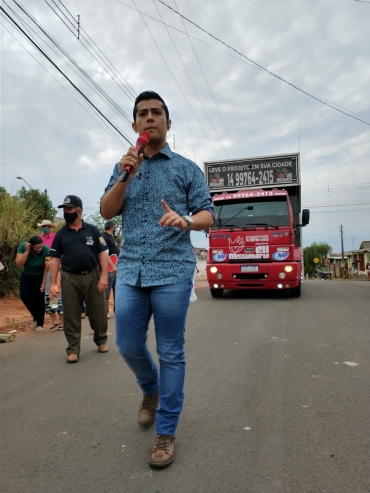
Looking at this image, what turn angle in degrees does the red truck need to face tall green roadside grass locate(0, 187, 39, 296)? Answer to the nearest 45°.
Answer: approximately 90° to its right

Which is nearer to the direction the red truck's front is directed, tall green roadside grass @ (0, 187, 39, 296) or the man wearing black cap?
the man wearing black cap

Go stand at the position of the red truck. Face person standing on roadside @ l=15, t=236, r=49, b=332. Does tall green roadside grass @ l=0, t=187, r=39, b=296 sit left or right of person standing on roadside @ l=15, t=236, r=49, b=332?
right

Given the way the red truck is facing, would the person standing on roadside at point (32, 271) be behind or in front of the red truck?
in front

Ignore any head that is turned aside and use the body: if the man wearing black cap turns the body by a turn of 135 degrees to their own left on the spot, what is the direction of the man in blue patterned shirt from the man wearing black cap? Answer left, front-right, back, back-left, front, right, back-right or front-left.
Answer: back-right

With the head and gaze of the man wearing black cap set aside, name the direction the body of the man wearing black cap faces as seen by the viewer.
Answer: toward the camera

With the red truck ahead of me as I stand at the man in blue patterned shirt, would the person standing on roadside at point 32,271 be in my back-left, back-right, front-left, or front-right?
front-left

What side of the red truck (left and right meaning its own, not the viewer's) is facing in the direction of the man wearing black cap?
front

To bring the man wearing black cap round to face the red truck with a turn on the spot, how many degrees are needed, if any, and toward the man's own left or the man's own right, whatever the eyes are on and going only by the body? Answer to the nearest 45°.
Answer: approximately 135° to the man's own left

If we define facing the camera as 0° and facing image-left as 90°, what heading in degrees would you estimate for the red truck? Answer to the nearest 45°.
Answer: approximately 0°

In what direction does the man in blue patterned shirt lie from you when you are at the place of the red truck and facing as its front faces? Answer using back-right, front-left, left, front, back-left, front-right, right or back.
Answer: front

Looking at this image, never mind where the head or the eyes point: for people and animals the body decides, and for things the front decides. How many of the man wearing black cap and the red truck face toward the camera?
2
